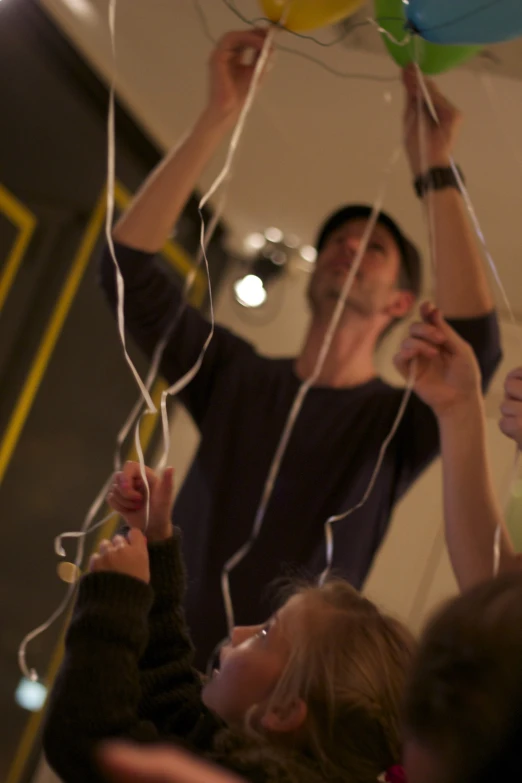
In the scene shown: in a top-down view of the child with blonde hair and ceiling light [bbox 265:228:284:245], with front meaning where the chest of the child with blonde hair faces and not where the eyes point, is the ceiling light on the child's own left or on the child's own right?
on the child's own right

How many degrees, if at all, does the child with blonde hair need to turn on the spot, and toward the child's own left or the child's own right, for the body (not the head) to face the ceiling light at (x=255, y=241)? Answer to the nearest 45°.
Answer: approximately 90° to the child's own right

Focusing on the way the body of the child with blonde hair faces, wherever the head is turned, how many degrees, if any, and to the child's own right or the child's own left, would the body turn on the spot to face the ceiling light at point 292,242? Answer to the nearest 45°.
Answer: approximately 90° to the child's own right

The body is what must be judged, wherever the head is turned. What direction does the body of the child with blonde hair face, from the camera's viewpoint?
to the viewer's left

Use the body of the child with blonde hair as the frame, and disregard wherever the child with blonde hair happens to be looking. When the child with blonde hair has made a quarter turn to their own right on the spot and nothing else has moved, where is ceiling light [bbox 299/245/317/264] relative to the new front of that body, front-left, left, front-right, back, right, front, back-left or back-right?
front

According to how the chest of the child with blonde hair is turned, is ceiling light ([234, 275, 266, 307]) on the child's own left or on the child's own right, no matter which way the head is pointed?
on the child's own right

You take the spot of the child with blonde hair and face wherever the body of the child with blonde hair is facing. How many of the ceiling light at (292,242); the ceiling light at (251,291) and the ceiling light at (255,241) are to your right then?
3
